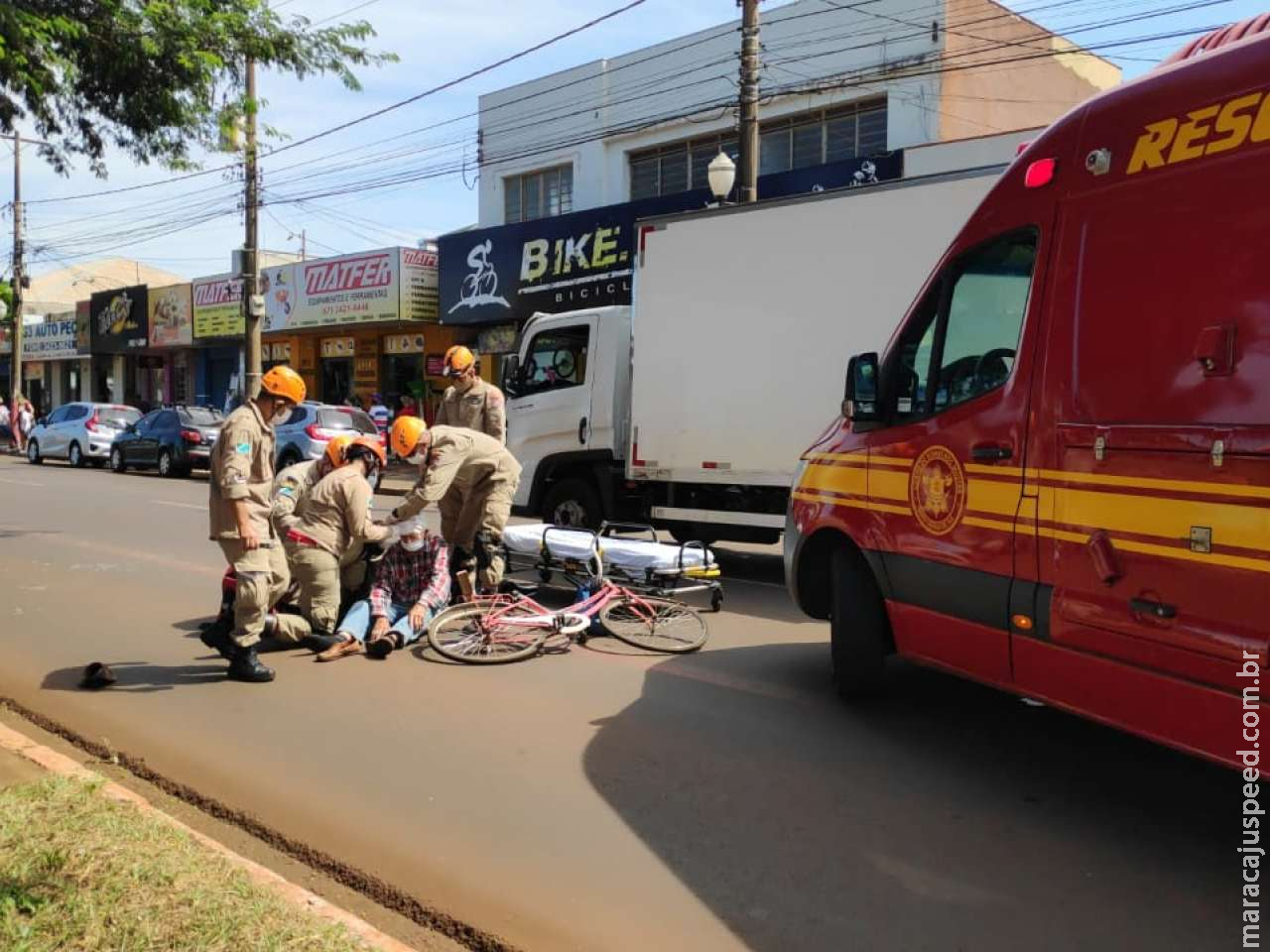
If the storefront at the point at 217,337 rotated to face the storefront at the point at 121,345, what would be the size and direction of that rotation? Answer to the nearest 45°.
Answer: approximately 90° to its right

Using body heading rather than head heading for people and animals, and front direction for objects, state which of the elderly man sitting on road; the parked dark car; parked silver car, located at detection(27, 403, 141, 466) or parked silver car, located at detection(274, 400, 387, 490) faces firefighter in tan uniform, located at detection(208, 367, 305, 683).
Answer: the elderly man sitting on road

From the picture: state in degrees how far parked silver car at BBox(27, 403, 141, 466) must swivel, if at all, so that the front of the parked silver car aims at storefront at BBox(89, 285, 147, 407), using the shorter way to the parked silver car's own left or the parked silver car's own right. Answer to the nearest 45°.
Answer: approximately 45° to the parked silver car's own right

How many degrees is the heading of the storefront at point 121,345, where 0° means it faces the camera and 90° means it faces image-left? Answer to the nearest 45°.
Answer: approximately 45°

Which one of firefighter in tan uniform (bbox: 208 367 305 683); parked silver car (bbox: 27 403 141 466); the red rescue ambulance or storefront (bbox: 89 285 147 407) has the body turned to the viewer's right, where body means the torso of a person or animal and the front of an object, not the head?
the firefighter in tan uniform

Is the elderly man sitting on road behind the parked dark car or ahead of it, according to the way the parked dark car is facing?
behind

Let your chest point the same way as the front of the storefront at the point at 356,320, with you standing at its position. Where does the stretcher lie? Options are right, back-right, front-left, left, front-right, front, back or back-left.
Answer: front-left

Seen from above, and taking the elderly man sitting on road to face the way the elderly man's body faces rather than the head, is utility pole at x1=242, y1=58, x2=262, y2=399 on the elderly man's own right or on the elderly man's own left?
on the elderly man's own right

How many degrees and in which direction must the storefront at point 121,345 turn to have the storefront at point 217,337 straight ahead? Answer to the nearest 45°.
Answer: approximately 45° to its left
